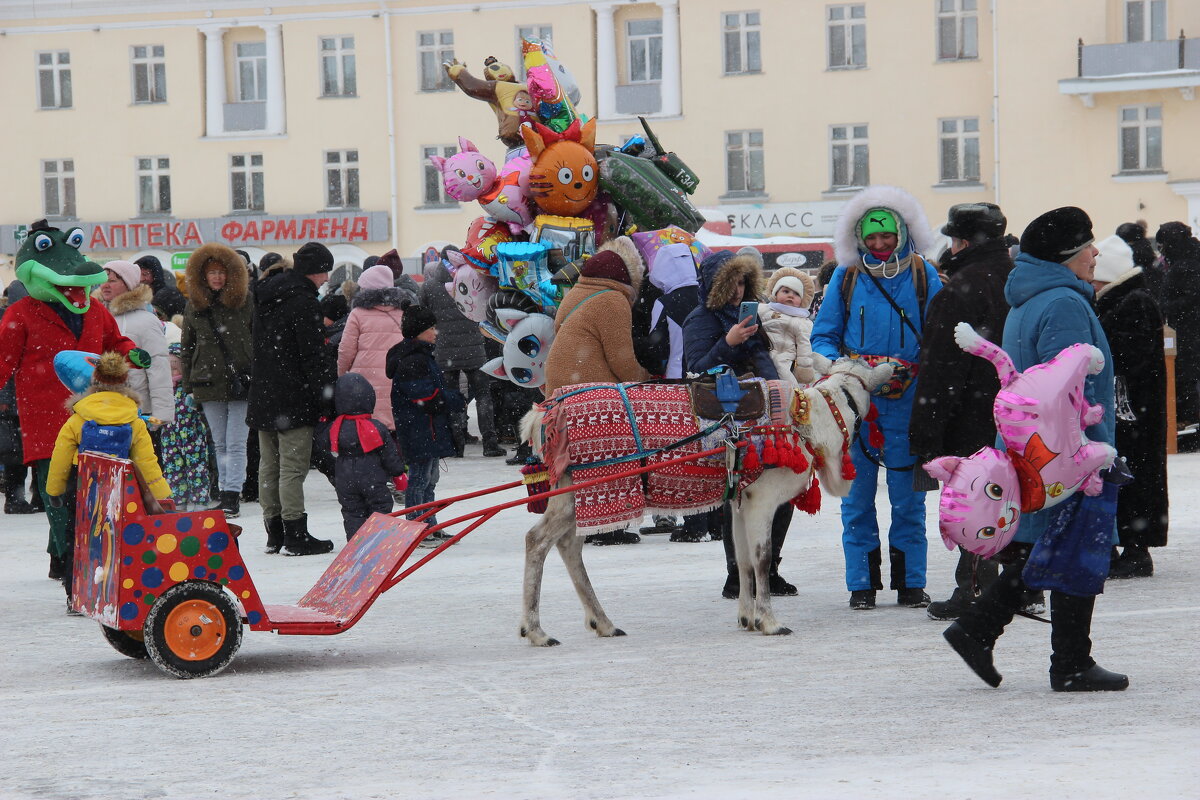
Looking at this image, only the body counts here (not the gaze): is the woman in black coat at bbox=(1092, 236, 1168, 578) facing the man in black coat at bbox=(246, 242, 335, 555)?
yes

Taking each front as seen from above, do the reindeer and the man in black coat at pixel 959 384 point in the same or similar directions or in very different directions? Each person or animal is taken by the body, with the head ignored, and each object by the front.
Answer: very different directions

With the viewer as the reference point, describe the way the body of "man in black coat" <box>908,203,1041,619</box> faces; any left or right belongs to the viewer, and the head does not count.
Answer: facing to the left of the viewer

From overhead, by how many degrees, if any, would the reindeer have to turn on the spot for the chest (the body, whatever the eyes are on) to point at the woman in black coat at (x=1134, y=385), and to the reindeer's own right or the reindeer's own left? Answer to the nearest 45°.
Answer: approximately 45° to the reindeer's own left
